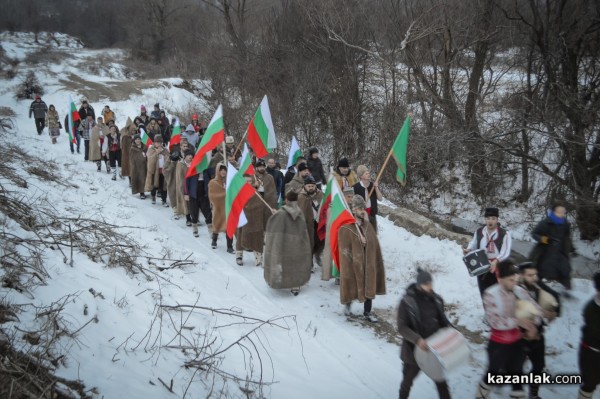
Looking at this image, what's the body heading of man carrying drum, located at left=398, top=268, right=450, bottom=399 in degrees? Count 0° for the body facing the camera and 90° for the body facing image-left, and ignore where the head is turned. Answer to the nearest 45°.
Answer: approximately 315°

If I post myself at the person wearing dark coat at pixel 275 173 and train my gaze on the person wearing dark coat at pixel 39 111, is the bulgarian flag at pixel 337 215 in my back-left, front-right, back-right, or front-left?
back-left

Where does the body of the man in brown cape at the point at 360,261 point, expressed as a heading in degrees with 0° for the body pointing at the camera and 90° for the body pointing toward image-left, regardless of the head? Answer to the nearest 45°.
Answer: approximately 315°

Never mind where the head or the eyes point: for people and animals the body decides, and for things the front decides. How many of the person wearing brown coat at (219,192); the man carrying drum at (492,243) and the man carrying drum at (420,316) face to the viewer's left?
0

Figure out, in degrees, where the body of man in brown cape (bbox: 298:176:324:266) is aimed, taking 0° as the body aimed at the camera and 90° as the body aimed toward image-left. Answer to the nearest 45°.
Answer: approximately 315°

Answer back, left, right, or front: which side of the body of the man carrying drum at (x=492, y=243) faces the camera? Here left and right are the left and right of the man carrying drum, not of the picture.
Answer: front

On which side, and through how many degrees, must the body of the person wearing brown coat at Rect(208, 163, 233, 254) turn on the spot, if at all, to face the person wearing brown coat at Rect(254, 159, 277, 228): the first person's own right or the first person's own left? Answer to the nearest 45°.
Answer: approximately 45° to the first person's own left

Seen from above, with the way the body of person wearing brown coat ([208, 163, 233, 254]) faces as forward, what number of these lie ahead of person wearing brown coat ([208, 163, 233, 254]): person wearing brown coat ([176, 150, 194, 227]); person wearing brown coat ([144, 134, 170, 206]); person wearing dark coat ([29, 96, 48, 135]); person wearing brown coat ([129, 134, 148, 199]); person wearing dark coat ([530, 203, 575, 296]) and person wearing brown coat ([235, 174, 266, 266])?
2

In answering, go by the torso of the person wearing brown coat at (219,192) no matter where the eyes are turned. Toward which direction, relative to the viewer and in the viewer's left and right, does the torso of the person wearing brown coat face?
facing the viewer and to the right of the viewer

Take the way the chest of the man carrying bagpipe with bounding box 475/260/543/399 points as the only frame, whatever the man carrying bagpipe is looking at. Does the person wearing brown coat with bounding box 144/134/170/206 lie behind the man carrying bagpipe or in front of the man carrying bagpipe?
behind

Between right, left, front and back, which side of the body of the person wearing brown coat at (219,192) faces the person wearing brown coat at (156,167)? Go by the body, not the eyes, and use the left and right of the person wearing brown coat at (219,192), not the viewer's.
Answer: back
